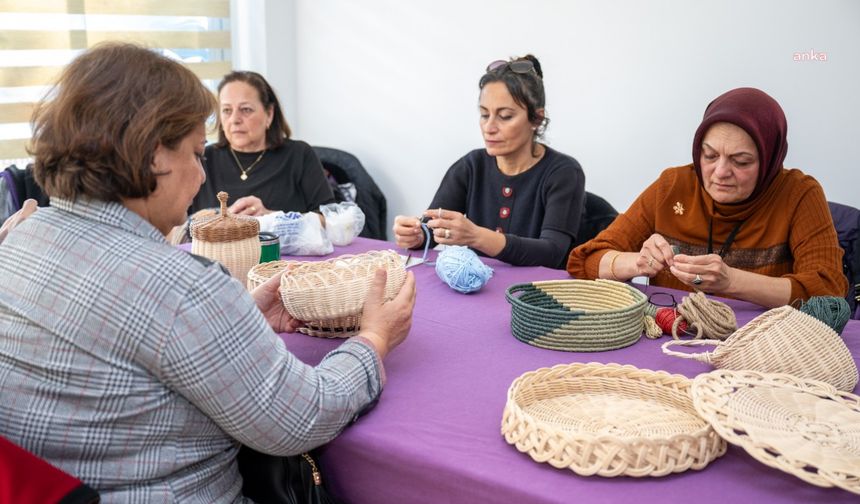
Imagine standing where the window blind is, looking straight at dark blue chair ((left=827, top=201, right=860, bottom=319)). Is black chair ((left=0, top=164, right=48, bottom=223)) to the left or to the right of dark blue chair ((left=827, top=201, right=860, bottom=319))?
right

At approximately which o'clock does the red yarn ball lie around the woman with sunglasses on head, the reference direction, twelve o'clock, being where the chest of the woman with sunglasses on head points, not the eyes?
The red yarn ball is roughly at 10 o'clock from the woman with sunglasses on head.

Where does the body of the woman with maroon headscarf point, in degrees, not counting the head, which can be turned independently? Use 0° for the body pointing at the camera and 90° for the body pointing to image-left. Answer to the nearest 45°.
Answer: approximately 45°

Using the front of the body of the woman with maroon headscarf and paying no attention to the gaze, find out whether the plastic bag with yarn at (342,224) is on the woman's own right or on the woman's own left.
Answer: on the woman's own right

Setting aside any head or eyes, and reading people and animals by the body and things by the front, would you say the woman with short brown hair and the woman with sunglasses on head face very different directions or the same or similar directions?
very different directions

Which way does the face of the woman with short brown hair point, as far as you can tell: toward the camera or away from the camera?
away from the camera

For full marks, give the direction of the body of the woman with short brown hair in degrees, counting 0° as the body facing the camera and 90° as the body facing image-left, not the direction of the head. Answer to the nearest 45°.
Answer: approximately 225°
